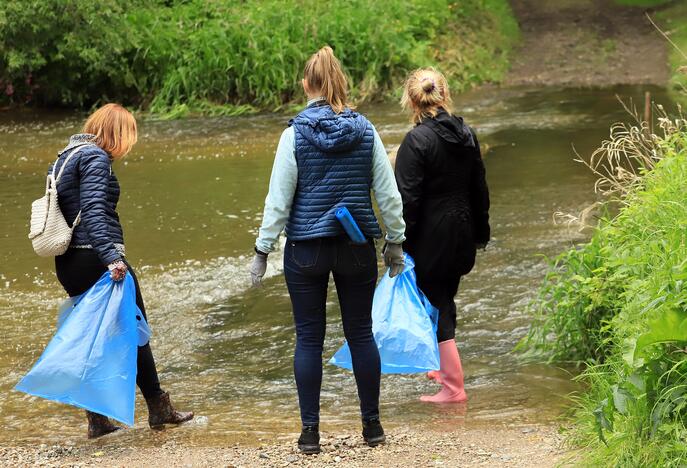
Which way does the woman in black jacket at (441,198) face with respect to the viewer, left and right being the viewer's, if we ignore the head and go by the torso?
facing away from the viewer and to the left of the viewer

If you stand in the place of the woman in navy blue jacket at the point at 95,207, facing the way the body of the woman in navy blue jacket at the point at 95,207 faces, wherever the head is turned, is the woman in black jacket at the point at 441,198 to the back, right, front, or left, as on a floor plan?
front

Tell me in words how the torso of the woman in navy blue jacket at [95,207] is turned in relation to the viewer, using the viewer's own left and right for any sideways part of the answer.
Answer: facing to the right of the viewer

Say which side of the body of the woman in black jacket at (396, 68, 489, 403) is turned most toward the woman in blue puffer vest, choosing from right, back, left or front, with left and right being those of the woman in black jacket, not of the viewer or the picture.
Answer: left

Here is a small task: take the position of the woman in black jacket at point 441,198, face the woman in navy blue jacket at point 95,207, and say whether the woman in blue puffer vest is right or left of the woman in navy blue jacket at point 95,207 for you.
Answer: left

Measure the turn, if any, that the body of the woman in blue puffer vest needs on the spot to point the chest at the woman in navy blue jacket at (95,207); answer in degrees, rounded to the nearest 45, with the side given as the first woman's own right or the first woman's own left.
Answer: approximately 45° to the first woman's own left

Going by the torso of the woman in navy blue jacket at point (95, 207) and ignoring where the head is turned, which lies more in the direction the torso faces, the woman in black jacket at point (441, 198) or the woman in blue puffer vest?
the woman in black jacket

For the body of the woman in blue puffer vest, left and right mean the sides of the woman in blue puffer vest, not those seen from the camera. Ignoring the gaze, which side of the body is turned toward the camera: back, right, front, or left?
back

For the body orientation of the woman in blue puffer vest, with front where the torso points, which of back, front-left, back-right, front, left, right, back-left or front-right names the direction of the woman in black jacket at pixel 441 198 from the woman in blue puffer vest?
front-right

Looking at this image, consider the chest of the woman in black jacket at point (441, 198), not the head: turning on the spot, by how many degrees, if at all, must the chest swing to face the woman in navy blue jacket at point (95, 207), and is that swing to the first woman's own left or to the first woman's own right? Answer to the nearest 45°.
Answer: approximately 45° to the first woman's own left

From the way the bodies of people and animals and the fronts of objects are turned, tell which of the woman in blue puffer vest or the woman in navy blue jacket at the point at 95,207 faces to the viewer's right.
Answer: the woman in navy blue jacket

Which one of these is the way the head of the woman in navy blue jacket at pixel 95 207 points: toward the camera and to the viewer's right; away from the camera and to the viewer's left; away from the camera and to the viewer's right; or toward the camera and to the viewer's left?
away from the camera and to the viewer's right

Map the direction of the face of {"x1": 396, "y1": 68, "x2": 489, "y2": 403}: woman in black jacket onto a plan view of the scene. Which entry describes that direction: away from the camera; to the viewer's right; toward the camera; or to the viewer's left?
away from the camera

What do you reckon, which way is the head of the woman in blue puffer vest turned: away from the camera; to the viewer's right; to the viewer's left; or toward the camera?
away from the camera

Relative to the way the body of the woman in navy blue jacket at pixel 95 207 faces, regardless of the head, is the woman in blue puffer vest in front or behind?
in front
